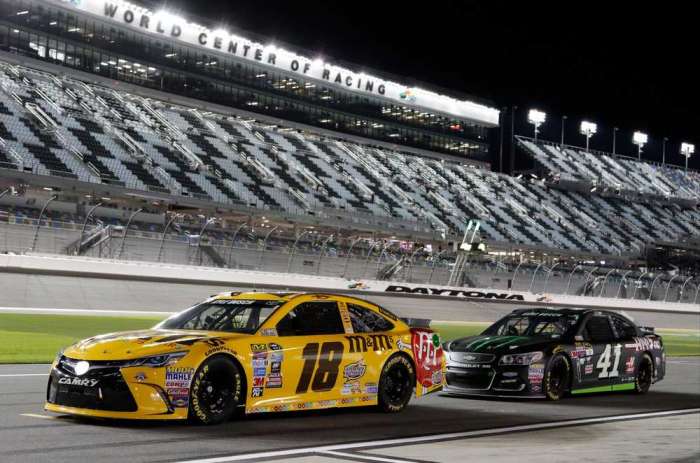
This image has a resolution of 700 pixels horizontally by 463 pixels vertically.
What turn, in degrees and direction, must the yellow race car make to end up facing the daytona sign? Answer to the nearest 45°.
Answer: approximately 135° to its right

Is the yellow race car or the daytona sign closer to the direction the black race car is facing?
the yellow race car

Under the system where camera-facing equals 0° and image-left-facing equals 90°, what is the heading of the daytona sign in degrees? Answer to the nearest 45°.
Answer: approximately 315°

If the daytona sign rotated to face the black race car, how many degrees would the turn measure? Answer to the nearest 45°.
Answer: approximately 45° to its right

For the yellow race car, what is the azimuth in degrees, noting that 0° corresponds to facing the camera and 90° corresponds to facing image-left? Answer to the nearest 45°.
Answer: approximately 45°

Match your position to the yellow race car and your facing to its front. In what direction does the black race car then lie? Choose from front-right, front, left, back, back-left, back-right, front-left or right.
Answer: back

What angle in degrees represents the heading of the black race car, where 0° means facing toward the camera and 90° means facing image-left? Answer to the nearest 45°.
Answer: approximately 45°

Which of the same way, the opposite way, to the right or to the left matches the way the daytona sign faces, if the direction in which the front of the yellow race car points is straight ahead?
to the left

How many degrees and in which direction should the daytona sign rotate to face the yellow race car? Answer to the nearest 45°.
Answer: approximately 45° to its right

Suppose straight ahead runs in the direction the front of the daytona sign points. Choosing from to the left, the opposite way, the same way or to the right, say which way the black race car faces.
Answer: to the right

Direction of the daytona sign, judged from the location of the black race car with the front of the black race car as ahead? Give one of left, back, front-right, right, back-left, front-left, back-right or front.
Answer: back-right
